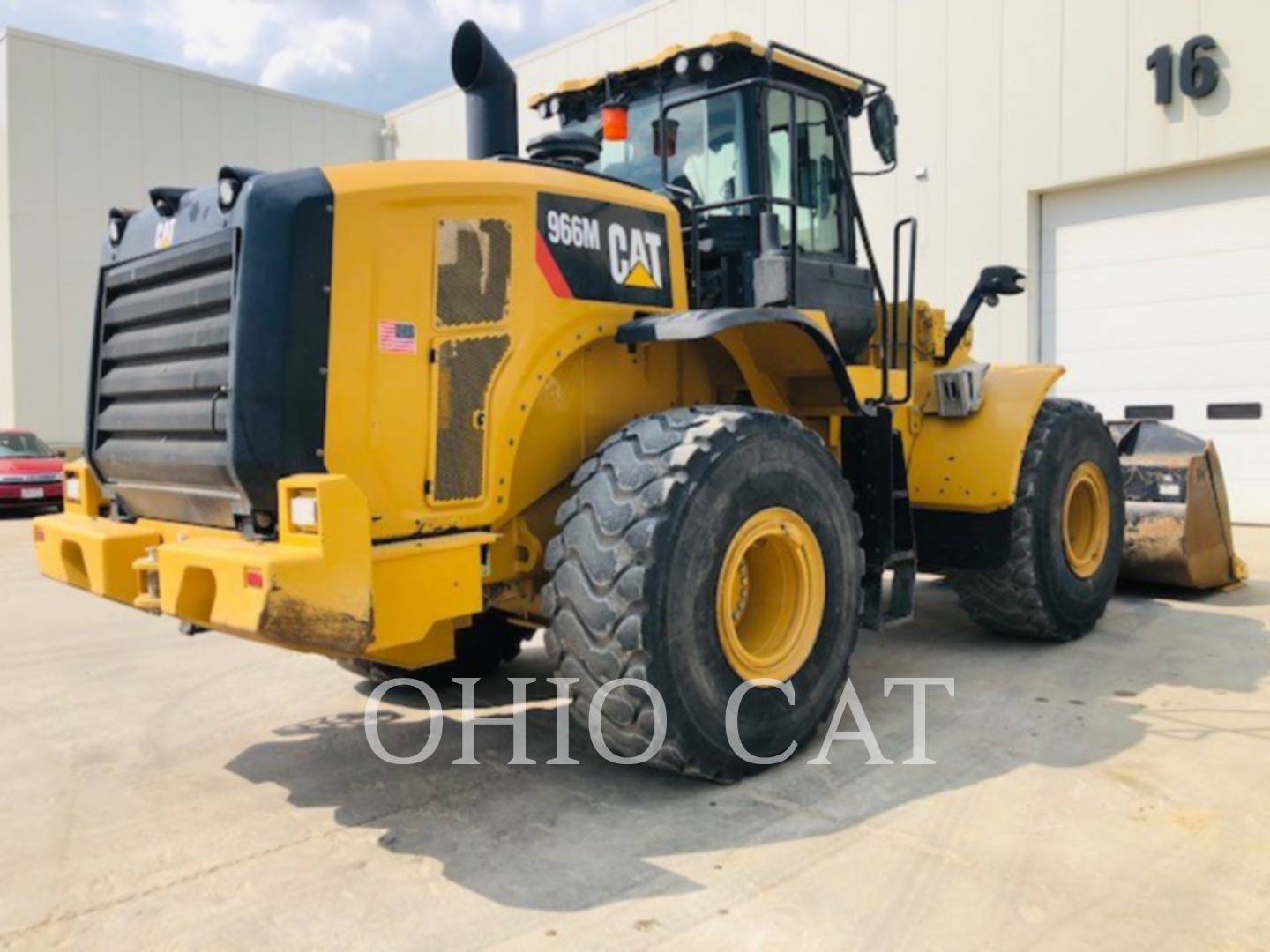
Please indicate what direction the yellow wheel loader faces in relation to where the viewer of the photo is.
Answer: facing away from the viewer and to the right of the viewer

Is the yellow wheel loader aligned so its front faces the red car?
no

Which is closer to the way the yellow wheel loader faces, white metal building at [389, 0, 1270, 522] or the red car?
the white metal building

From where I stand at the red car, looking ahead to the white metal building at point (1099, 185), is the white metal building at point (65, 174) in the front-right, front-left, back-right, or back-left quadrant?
back-left

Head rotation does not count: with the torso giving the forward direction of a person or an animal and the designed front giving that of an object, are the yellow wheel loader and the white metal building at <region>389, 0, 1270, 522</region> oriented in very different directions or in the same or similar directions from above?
very different directions

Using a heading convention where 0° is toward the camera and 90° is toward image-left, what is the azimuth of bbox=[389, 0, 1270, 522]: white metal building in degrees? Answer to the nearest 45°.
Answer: approximately 45°

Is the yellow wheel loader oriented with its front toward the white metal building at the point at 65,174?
no

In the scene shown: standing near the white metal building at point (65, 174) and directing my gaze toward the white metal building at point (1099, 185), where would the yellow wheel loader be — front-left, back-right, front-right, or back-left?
front-right

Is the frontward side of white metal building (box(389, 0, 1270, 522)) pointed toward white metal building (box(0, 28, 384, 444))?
no
